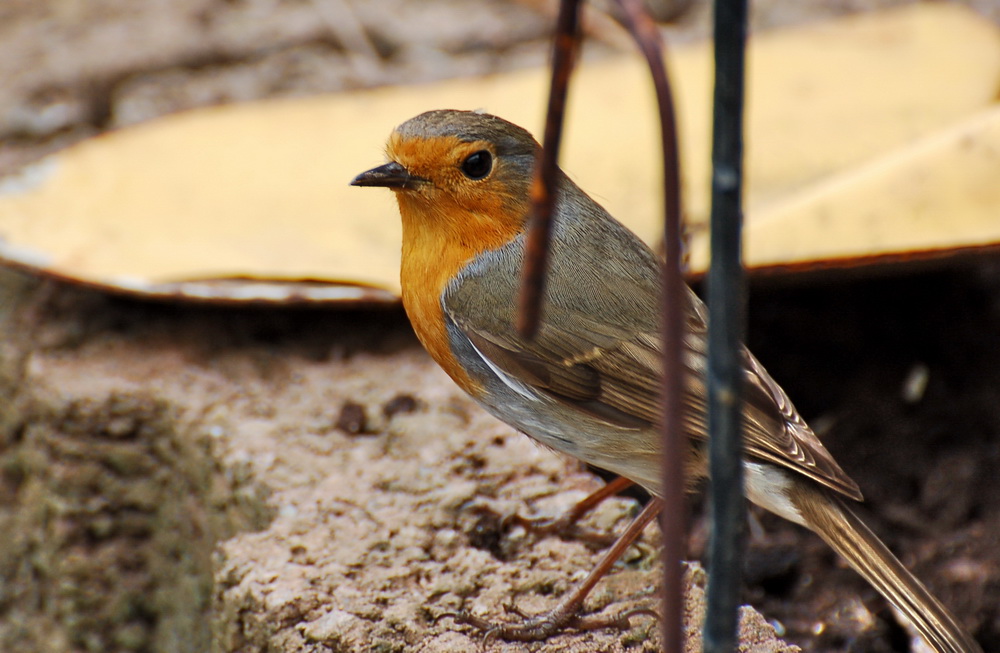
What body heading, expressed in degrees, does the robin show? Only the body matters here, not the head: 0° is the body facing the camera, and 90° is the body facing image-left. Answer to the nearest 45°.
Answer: approximately 90°

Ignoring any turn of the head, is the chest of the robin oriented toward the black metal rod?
no
